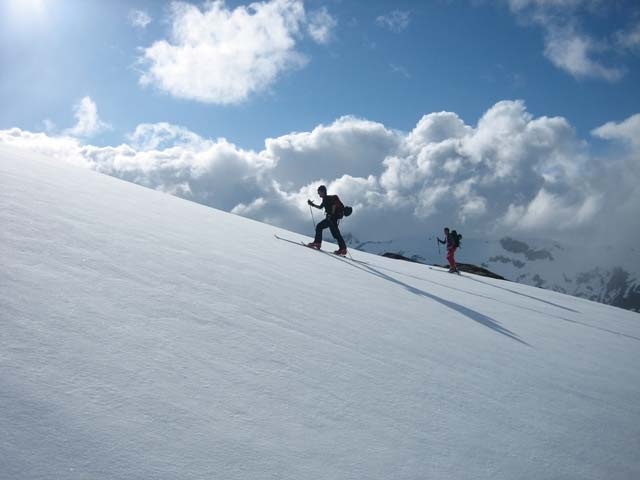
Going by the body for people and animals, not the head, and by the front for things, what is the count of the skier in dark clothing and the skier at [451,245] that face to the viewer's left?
2

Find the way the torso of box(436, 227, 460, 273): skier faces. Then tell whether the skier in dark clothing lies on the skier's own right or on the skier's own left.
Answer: on the skier's own left

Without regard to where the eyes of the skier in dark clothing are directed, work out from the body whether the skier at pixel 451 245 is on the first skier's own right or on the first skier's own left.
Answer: on the first skier's own right

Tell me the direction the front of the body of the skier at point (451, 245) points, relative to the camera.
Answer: to the viewer's left

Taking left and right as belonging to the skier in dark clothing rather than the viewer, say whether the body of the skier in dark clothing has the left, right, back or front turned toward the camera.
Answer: left
